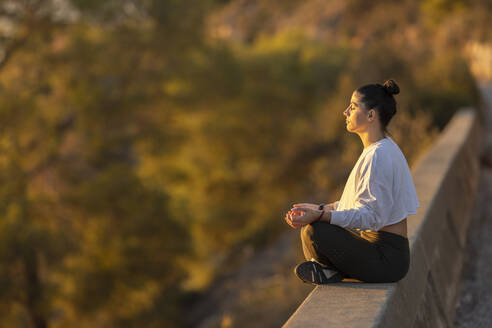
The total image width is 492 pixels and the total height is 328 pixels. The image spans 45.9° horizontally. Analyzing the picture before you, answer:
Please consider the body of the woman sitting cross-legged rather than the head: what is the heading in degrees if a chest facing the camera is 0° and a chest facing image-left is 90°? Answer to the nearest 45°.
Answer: approximately 90°

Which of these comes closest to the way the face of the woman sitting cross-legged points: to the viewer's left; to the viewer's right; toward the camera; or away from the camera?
to the viewer's left
